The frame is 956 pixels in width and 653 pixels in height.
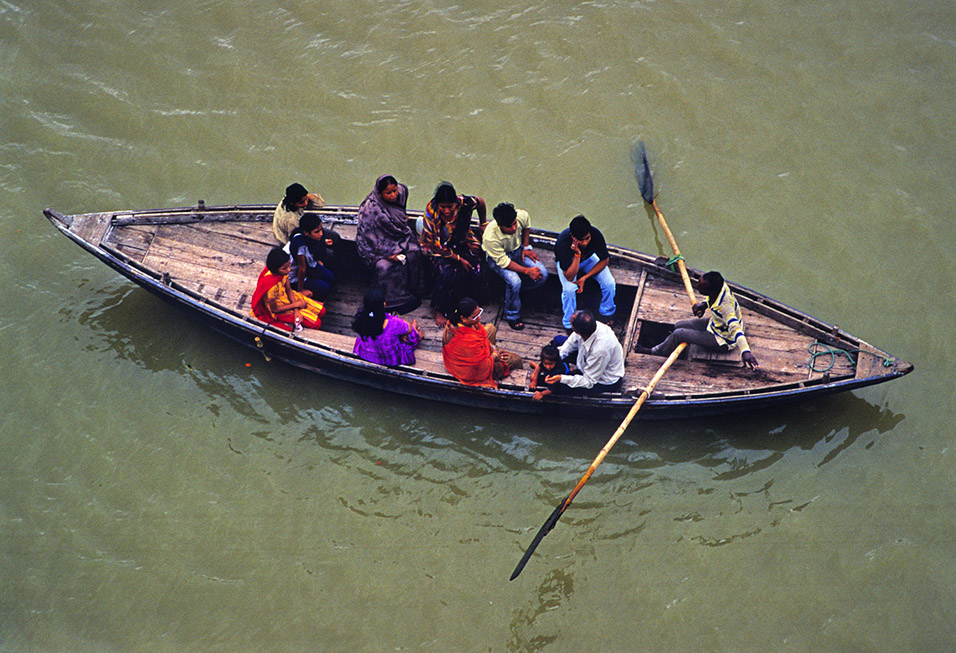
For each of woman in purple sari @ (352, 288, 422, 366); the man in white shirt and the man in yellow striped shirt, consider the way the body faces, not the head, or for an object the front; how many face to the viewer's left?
2

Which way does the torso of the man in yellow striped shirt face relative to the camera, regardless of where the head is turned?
to the viewer's left

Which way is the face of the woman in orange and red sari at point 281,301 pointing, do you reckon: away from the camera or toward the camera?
toward the camera

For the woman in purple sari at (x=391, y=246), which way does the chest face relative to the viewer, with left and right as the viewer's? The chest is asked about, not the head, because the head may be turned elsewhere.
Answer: facing the viewer and to the right of the viewer

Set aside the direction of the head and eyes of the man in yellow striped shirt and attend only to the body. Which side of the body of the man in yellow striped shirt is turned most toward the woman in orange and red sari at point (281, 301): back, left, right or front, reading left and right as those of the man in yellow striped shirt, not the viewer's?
front

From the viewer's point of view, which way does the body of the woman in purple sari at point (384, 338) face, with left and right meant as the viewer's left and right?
facing away from the viewer and to the right of the viewer

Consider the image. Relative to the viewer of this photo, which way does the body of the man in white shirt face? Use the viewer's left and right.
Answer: facing to the left of the viewer

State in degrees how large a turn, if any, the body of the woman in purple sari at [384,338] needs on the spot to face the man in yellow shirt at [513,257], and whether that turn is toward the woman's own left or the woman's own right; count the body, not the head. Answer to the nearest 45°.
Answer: approximately 45° to the woman's own right

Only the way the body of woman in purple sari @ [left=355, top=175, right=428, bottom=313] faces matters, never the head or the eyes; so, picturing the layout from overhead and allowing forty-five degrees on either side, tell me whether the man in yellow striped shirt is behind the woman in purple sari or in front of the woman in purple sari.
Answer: in front

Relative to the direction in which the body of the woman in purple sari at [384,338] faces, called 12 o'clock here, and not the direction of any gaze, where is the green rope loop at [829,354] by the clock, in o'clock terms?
The green rope loop is roughly at 2 o'clock from the woman in purple sari.

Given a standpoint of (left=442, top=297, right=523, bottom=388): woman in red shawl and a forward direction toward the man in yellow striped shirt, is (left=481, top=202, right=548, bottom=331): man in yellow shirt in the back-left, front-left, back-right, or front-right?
front-left

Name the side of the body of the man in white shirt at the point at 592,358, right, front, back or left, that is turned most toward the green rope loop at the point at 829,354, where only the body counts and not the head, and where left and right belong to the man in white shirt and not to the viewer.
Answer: back

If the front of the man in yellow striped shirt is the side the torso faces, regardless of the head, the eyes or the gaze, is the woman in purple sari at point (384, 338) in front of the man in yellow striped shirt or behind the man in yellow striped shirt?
in front

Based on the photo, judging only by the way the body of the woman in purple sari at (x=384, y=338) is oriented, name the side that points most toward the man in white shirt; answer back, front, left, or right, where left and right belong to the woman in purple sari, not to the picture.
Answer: right

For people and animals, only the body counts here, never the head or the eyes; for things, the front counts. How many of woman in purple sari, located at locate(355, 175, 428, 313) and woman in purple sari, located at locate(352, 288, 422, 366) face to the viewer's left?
0
